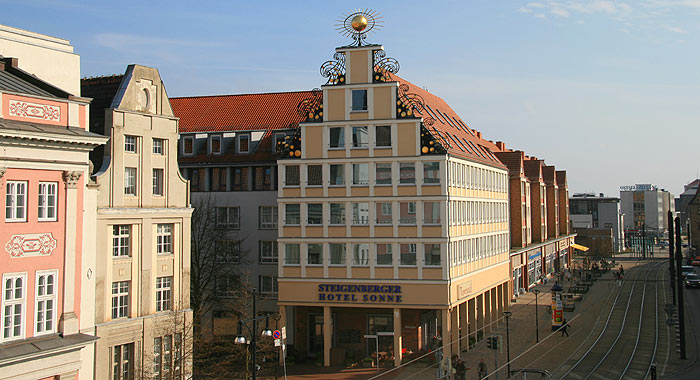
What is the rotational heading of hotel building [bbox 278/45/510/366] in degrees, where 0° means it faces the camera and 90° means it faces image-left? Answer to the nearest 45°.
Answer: approximately 0°

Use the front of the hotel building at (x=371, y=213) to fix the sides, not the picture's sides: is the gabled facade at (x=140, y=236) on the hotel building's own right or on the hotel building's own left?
on the hotel building's own right
